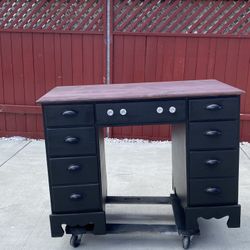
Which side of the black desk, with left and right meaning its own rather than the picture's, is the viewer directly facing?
front
